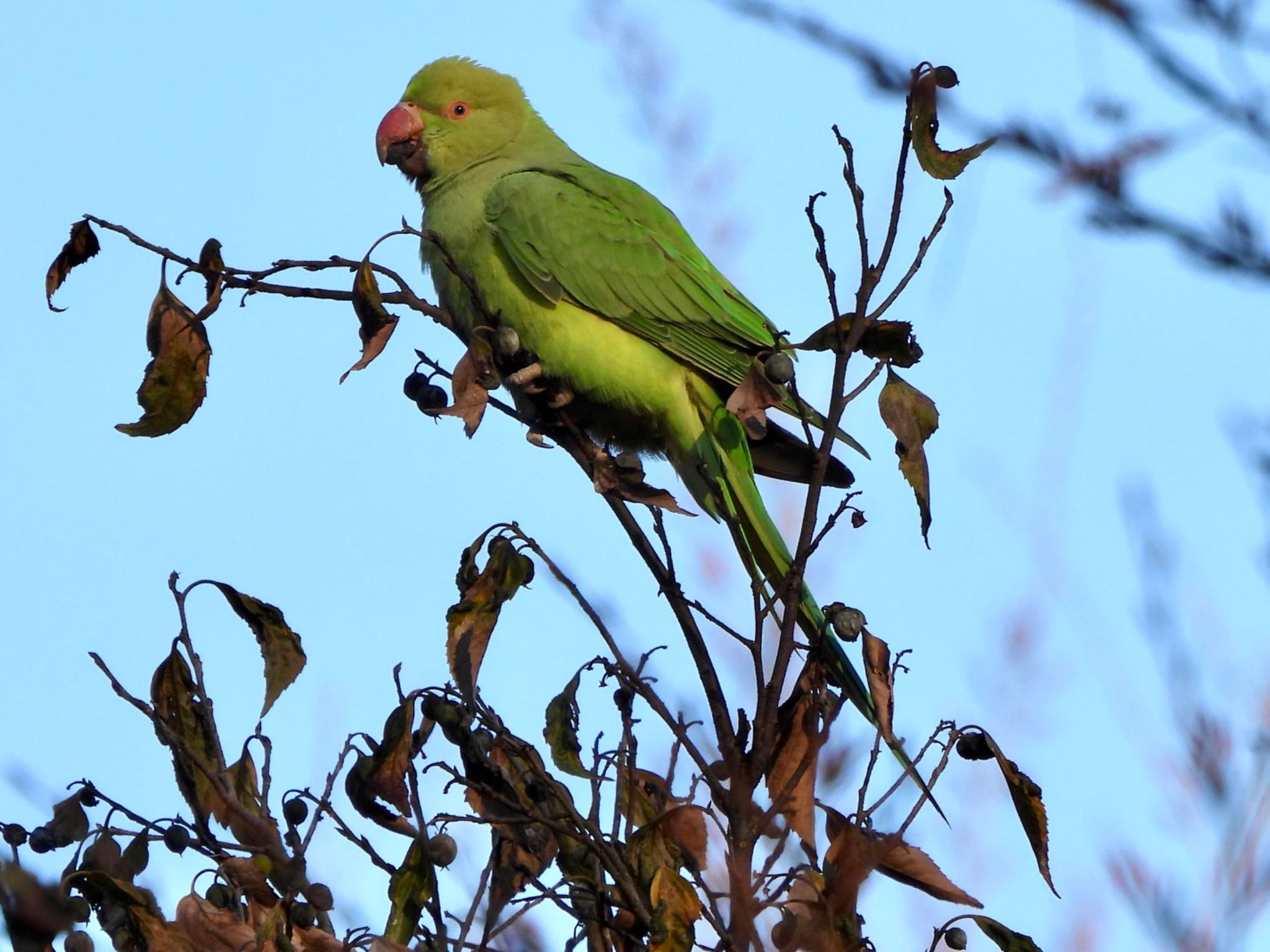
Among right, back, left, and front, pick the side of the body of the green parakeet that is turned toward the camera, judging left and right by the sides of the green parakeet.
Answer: left
